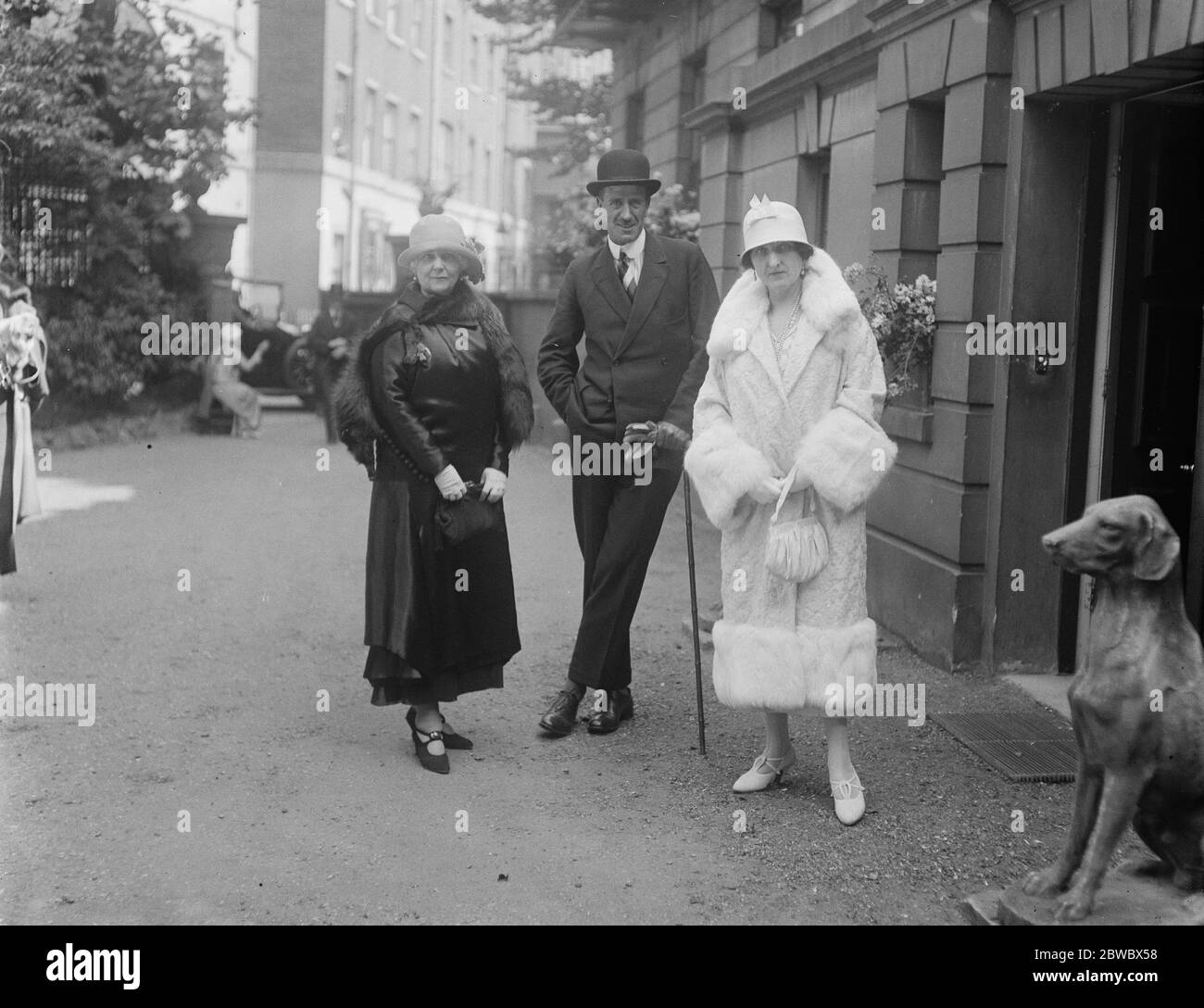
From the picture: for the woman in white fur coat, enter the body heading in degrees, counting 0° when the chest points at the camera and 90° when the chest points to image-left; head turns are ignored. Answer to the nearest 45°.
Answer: approximately 0°

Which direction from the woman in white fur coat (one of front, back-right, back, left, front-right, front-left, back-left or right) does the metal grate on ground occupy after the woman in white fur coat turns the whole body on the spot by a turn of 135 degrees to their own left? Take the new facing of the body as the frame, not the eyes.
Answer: front

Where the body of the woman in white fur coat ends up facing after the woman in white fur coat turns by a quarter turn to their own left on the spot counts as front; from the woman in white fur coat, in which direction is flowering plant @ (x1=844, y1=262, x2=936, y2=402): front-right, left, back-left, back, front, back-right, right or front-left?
left

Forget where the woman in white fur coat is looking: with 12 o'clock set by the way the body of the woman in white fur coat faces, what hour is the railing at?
The railing is roughly at 5 o'clock from the woman in white fur coat.

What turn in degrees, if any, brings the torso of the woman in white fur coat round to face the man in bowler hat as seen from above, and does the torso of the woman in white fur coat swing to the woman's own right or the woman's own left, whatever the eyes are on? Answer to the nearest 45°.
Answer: approximately 135° to the woman's own right

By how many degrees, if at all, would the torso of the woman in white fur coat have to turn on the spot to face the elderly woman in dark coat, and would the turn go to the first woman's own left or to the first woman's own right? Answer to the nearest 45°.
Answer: approximately 90° to the first woman's own right
